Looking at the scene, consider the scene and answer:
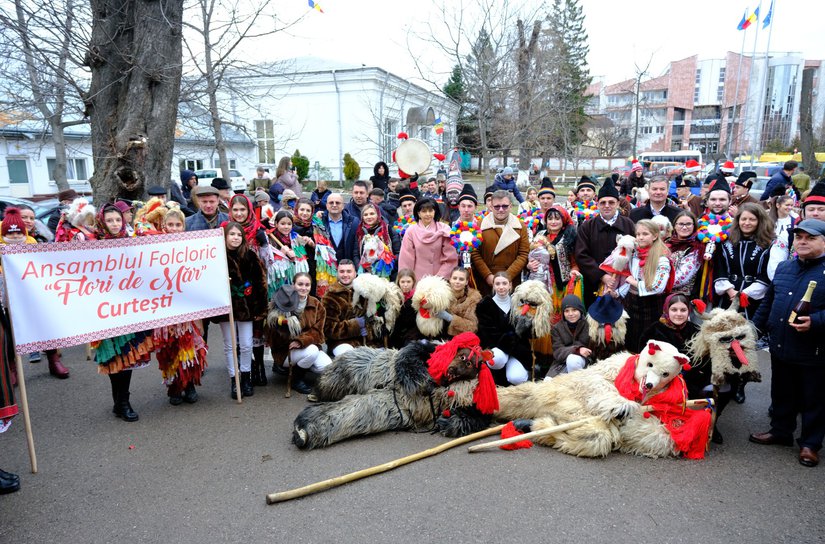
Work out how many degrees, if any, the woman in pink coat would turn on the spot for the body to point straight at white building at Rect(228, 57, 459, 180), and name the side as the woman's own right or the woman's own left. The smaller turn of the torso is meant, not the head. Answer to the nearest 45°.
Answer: approximately 180°

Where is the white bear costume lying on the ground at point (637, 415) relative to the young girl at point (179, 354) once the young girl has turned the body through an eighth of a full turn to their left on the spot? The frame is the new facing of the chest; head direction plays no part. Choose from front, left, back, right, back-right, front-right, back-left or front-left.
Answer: front

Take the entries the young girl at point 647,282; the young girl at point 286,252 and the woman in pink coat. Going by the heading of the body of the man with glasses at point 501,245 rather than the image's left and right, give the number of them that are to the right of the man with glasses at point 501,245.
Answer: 2

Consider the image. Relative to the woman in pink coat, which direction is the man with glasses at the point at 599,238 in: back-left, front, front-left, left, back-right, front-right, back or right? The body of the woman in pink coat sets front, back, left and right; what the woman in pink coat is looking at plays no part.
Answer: left

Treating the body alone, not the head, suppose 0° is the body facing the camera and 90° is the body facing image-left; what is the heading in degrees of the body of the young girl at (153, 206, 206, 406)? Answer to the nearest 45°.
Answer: approximately 0°
